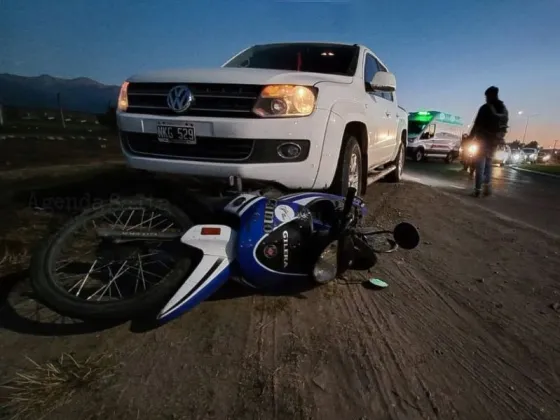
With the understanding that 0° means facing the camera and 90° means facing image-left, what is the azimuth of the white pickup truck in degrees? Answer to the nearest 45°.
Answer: approximately 45°

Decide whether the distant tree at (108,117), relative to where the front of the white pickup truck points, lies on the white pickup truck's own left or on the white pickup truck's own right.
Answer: on the white pickup truck's own right

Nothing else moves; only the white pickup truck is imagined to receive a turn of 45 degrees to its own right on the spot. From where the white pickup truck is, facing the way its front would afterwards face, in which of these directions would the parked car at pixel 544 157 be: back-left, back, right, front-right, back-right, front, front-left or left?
back-right

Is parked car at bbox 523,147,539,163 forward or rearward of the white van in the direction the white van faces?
rearward

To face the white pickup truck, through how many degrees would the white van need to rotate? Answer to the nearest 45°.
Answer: approximately 45° to its left

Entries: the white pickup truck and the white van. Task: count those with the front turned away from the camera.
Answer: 0

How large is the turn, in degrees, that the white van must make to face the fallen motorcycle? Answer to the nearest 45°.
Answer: approximately 45° to its left

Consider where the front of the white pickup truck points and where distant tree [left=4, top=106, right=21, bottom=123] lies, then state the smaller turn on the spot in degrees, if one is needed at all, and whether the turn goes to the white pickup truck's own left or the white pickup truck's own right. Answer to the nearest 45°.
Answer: approximately 90° to the white pickup truck's own right

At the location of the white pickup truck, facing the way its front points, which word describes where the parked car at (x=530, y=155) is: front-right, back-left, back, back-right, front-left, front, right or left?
back

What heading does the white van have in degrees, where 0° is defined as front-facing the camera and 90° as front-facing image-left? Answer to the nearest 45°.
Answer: approximately 45°
